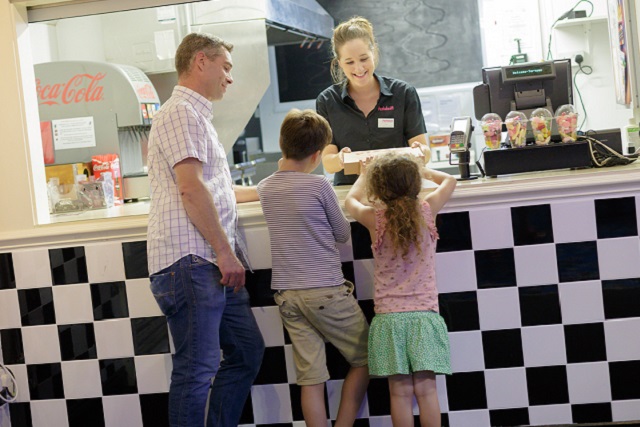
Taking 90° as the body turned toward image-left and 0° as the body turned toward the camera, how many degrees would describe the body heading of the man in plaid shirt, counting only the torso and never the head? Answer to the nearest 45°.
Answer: approximately 270°

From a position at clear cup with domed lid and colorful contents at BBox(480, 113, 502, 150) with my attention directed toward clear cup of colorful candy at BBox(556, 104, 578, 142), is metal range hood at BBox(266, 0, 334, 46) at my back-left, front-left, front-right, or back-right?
back-left

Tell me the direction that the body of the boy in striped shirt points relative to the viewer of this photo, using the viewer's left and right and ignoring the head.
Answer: facing away from the viewer and to the right of the viewer

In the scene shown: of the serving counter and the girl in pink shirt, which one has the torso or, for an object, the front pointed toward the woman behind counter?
the girl in pink shirt

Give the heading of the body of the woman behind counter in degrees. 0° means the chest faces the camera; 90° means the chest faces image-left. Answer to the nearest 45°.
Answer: approximately 0°

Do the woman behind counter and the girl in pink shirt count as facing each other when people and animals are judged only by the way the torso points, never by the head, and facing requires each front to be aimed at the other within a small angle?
yes

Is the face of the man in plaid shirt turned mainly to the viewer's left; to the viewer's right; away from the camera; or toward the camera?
to the viewer's right

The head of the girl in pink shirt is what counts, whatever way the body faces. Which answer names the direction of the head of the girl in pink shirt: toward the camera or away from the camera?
away from the camera
